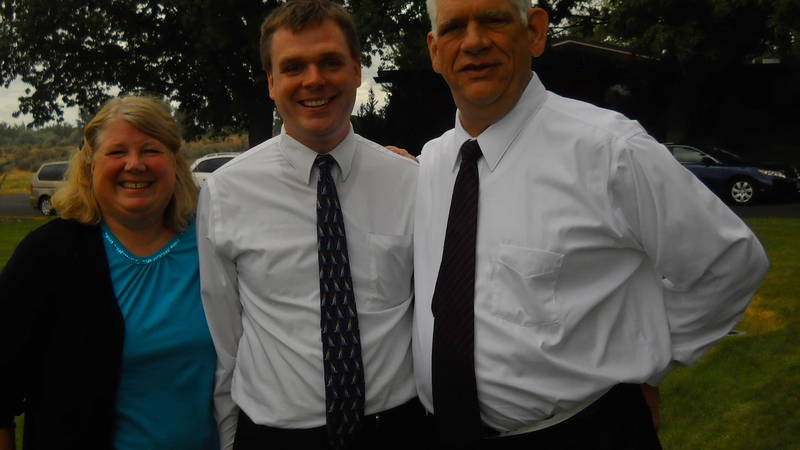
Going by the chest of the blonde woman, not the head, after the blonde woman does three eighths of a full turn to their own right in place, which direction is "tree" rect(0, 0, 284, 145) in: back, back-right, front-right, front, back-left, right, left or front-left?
right

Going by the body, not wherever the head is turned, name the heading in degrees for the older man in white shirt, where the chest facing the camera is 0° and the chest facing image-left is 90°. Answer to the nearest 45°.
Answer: approximately 45°

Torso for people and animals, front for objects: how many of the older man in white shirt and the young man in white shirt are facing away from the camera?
0

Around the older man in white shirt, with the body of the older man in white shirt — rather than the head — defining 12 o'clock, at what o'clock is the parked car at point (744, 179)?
The parked car is roughly at 5 o'clock from the older man in white shirt.

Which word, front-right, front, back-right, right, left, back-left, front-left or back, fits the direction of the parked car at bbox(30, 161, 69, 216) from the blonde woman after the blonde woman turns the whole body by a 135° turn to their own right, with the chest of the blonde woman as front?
right

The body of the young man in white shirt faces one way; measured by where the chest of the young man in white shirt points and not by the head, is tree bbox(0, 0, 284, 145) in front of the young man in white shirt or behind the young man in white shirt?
behind

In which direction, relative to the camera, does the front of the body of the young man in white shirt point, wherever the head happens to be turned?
toward the camera

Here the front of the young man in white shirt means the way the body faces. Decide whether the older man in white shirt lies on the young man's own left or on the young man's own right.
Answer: on the young man's own left

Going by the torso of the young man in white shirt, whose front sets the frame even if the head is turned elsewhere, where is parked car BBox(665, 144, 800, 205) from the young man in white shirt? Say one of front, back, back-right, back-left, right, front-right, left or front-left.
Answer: back-left

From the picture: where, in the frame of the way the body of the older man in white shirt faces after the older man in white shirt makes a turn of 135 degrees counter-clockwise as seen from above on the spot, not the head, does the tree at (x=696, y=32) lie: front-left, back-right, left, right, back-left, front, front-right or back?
left

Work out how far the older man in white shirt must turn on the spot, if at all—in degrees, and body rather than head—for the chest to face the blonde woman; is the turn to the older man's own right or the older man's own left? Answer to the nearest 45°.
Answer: approximately 45° to the older man's own right

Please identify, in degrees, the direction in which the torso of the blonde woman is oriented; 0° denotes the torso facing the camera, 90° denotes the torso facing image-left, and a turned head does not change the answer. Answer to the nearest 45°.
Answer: approximately 315°
